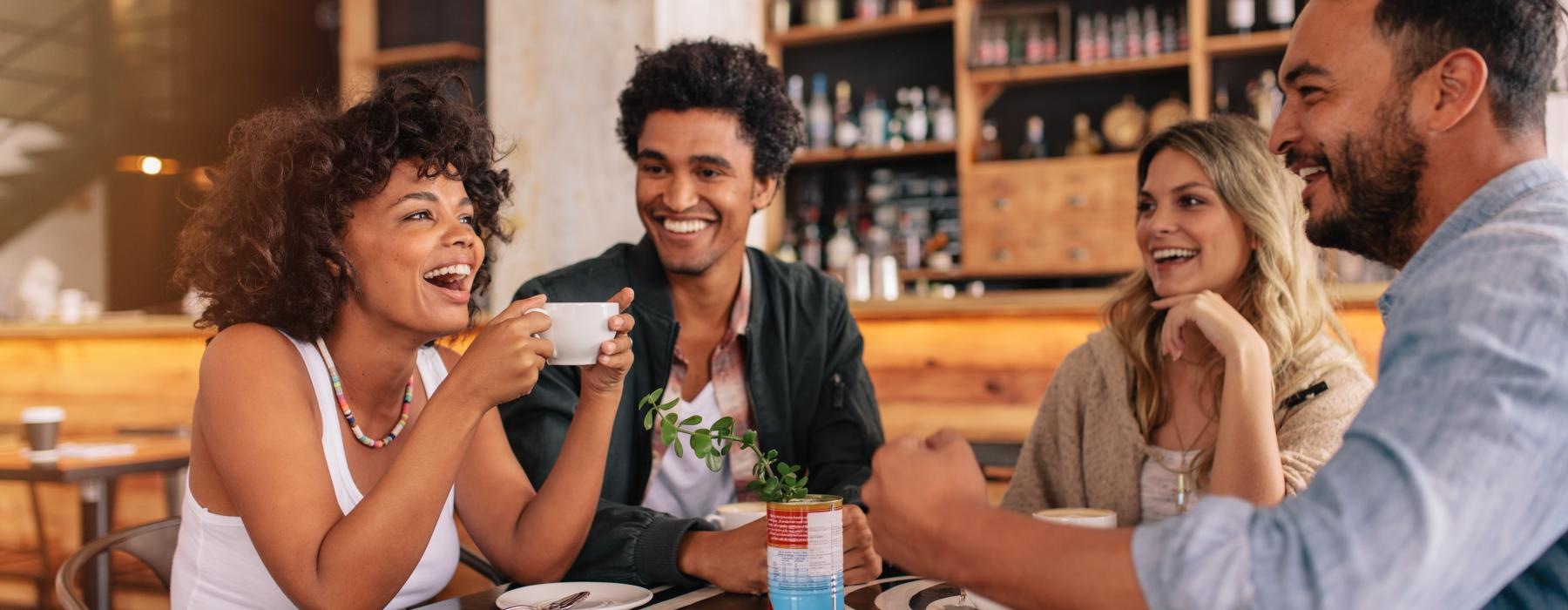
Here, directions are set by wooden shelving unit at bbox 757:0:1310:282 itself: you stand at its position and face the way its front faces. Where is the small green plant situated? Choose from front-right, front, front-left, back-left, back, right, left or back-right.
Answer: front

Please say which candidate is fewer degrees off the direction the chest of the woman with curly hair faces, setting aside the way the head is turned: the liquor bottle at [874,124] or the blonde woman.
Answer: the blonde woman

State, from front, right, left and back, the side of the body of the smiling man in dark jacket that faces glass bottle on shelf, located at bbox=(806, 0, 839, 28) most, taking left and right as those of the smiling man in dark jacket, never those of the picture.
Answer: back

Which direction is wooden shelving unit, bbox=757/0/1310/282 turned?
toward the camera

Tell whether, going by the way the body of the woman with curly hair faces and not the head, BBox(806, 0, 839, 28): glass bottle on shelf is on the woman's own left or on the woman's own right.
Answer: on the woman's own left

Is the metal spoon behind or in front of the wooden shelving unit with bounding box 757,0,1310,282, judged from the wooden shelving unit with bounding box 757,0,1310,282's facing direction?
in front

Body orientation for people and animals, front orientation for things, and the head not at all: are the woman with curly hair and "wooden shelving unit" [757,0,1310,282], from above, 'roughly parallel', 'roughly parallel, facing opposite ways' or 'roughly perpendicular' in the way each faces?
roughly perpendicular

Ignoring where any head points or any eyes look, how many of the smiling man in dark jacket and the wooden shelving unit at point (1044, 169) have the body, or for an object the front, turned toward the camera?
2

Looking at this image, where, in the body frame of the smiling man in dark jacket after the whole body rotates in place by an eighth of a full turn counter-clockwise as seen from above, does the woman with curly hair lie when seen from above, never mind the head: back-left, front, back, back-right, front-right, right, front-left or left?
right

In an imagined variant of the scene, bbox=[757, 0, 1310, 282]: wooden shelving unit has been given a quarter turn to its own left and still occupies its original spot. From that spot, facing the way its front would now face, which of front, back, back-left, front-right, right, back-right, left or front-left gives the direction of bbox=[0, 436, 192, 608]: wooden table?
back-right

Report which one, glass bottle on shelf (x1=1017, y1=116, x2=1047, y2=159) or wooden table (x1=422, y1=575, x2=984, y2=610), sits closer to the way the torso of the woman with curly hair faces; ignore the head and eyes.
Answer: the wooden table

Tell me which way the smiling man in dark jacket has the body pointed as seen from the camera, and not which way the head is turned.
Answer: toward the camera
